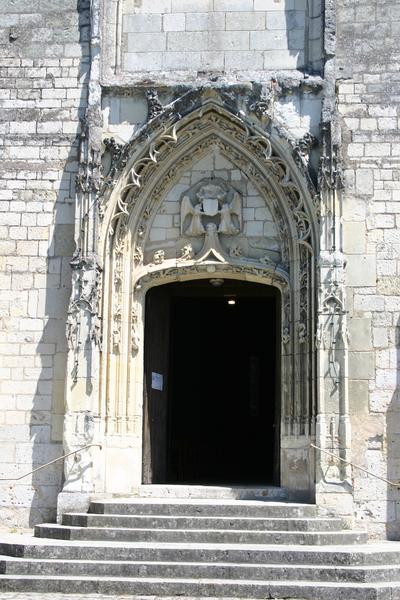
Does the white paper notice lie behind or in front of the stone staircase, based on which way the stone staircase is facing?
behind

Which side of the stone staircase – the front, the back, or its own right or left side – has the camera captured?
front
